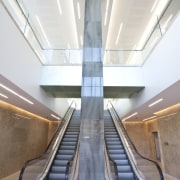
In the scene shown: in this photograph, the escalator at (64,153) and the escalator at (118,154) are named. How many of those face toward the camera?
2

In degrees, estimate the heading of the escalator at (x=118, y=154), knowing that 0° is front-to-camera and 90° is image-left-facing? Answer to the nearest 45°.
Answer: approximately 0°

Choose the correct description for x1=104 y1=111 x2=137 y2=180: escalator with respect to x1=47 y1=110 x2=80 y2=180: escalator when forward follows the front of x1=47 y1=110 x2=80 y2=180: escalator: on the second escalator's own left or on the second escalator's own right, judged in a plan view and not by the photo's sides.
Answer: on the second escalator's own left

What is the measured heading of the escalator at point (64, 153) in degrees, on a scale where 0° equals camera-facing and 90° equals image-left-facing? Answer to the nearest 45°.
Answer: approximately 0°

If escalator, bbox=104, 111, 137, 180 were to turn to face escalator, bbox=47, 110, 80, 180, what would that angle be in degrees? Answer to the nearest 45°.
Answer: approximately 90° to its right
